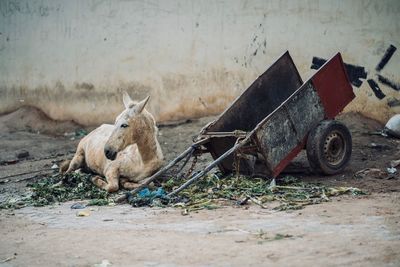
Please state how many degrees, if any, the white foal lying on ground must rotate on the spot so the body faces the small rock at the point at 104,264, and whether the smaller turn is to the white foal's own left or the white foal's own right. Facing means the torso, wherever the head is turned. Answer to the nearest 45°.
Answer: approximately 45° to the white foal's own right

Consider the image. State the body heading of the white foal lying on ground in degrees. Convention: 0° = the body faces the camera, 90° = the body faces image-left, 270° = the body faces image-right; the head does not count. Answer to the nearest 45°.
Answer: approximately 315°

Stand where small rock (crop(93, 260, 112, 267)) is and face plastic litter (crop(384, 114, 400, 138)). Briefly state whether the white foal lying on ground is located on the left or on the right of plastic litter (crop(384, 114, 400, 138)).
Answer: left

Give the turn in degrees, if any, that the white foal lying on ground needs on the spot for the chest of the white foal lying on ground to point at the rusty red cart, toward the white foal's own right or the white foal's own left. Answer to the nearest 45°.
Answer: approximately 45° to the white foal's own left

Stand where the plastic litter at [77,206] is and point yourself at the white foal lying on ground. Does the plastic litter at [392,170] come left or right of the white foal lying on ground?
right

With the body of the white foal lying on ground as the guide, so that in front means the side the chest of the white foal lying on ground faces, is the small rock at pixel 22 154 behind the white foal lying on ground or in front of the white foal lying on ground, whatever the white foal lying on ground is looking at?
behind

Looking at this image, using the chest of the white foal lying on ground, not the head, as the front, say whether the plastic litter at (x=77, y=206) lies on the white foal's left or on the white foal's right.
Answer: on the white foal's right

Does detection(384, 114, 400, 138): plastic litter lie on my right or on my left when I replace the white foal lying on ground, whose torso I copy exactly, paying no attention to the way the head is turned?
on my left

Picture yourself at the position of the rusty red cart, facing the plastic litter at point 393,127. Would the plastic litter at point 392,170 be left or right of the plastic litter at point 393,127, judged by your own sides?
right

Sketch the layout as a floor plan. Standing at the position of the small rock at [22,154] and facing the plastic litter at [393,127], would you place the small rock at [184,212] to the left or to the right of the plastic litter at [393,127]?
right
